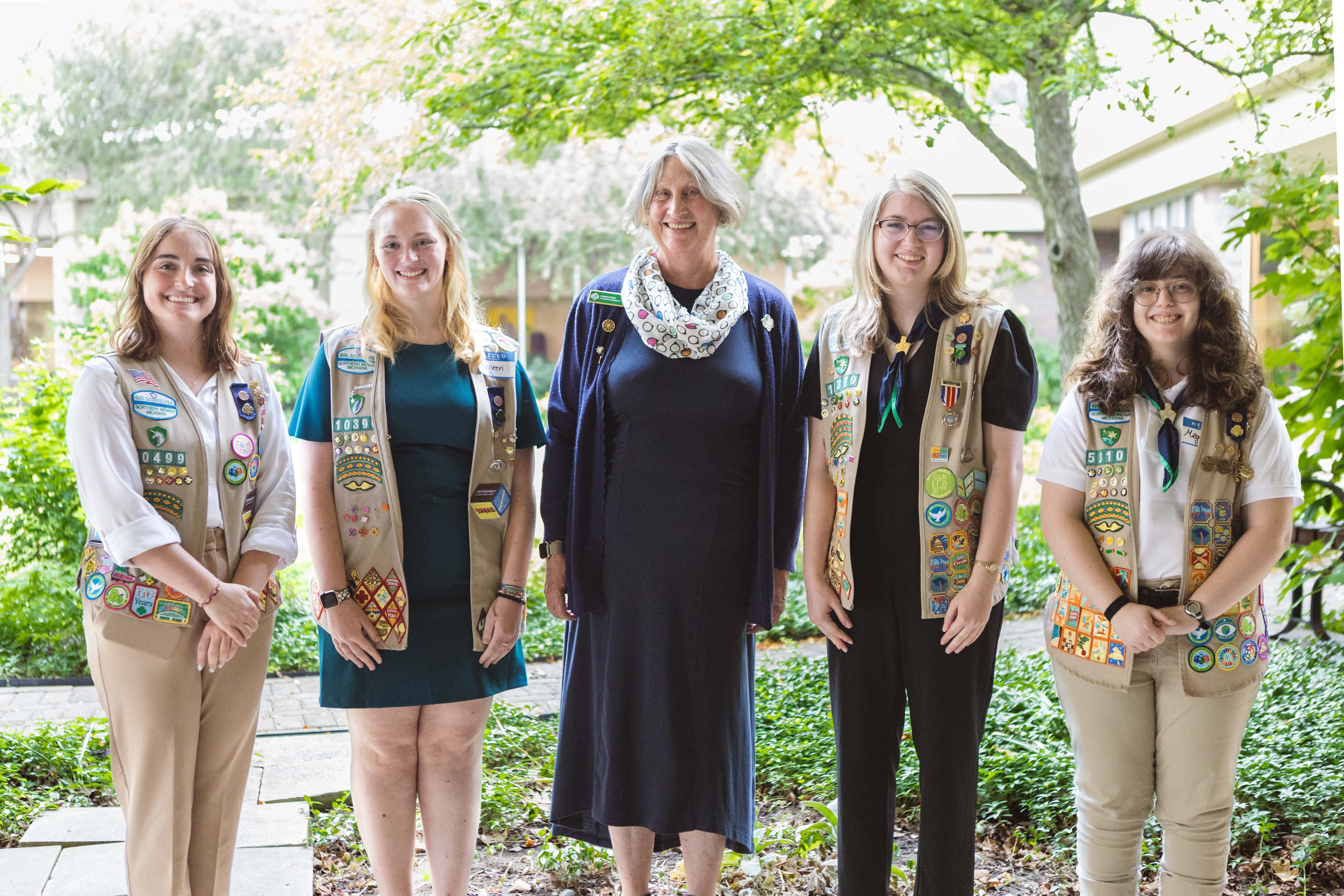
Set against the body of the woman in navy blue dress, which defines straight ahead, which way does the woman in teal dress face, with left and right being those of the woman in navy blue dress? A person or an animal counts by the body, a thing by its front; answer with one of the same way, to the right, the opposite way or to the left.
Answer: the same way

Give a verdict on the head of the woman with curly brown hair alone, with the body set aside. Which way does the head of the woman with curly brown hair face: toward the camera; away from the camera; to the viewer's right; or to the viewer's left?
toward the camera

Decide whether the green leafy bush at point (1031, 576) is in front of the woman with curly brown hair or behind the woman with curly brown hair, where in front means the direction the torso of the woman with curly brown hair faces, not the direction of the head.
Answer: behind

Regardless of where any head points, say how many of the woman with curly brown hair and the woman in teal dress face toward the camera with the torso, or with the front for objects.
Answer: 2

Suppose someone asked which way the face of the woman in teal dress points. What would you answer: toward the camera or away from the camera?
toward the camera

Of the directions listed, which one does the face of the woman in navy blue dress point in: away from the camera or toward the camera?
toward the camera

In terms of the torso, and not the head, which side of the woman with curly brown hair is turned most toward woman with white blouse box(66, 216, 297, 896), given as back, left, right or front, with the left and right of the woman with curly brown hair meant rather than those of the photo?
right

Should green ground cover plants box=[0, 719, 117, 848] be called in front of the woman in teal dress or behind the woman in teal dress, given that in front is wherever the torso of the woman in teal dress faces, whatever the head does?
behind

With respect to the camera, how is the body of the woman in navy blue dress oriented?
toward the camera

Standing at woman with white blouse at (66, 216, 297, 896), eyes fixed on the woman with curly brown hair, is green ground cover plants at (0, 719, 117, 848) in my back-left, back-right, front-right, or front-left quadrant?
back-left
